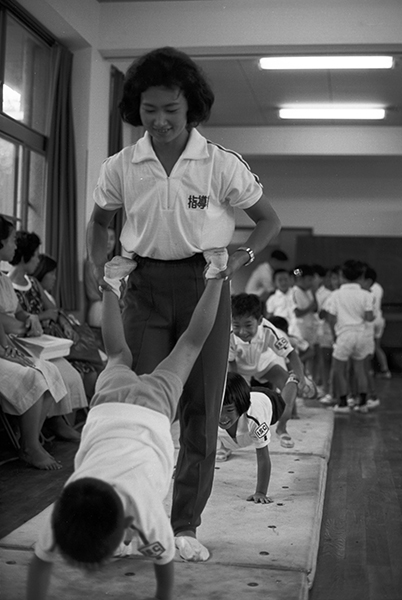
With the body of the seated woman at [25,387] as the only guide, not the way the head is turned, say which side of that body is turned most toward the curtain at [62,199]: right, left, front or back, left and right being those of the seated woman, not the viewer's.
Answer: left

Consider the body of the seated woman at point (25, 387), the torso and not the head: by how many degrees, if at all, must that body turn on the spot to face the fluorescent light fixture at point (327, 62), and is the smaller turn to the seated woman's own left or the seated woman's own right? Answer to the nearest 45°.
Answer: approximately 45° to the seated woman's own left

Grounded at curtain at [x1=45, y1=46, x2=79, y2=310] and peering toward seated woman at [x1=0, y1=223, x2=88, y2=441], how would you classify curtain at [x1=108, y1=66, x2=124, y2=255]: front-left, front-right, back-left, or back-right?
back-left

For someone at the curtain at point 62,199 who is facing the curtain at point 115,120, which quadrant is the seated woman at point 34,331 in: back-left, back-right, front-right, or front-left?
back-right

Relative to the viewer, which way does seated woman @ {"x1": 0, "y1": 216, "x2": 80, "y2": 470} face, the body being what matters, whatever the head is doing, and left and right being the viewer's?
facing to the right of the viewer

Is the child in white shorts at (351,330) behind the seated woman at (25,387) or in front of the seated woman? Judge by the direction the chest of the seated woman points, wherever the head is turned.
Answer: in front
